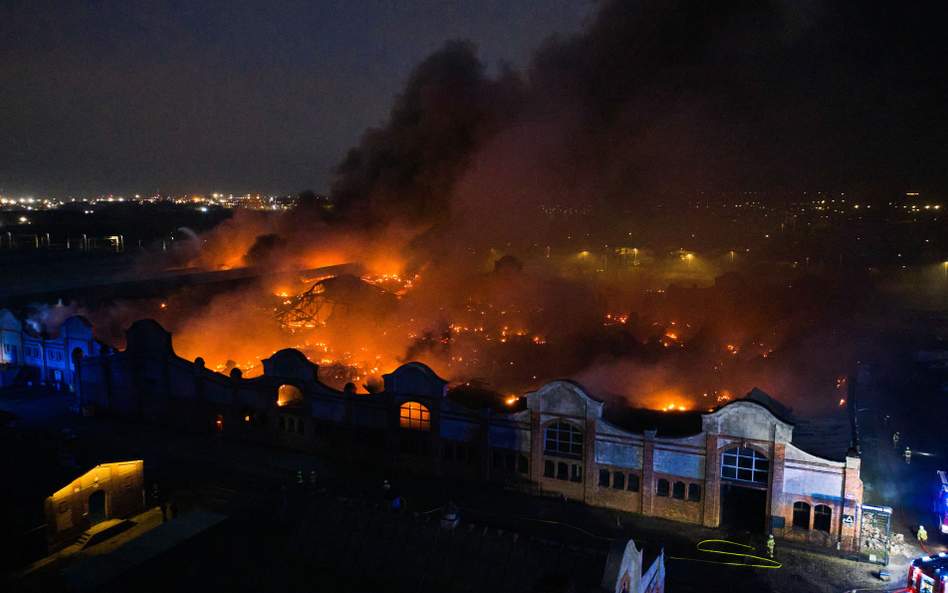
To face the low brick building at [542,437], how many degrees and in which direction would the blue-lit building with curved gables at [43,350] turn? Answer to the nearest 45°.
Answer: approximately 45° to its left

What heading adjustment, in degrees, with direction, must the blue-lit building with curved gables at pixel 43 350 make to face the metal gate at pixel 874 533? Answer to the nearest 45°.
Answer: approximately 45° to its left

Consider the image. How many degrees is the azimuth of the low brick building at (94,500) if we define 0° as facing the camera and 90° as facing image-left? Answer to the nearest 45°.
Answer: approximately 315°

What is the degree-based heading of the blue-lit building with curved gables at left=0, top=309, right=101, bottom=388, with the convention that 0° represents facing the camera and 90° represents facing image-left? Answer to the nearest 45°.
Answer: approximately 0°

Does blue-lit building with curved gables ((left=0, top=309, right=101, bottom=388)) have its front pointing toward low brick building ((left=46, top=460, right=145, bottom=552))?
yes
